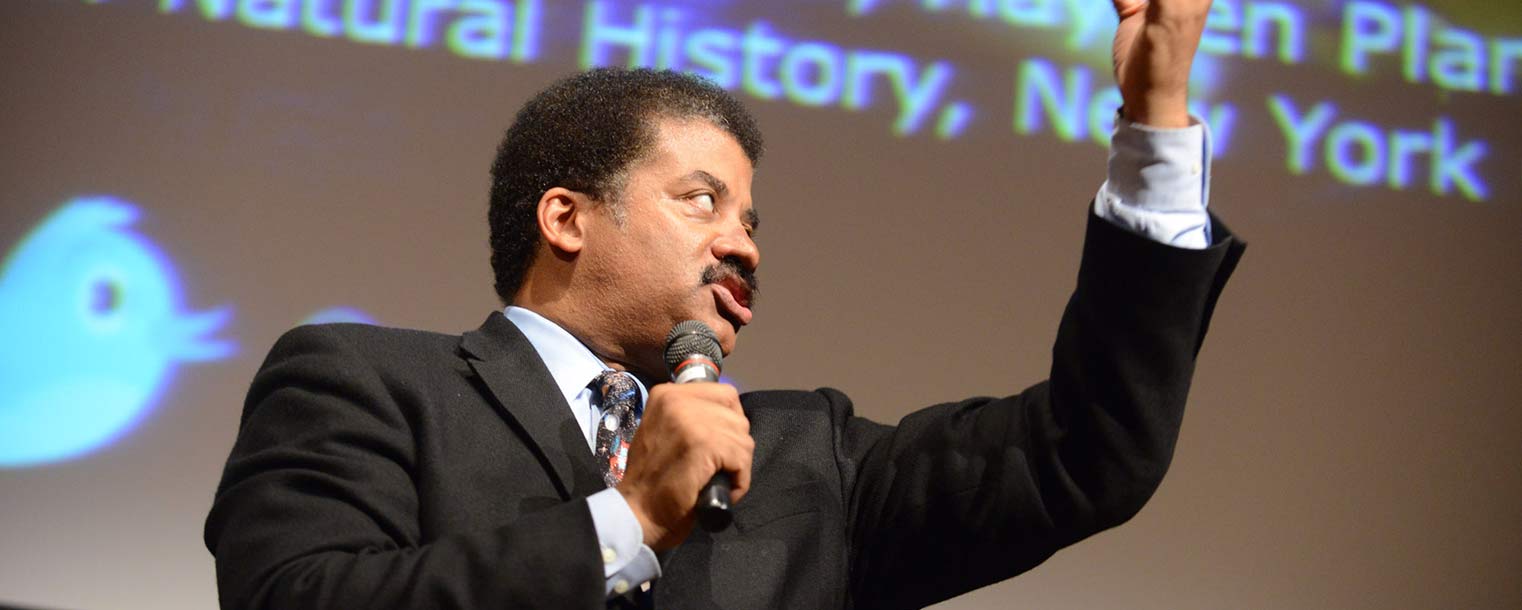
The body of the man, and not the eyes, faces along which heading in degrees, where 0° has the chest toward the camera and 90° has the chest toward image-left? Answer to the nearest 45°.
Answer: approximately 315°
